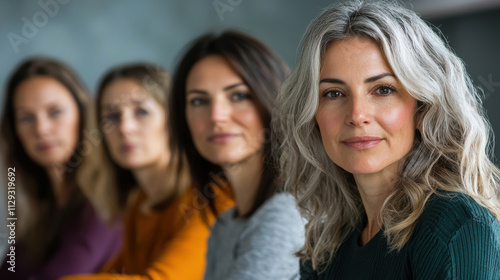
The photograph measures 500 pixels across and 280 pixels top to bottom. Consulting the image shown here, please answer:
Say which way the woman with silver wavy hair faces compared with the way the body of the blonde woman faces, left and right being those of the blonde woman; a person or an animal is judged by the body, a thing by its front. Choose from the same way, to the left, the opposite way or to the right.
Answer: the same way

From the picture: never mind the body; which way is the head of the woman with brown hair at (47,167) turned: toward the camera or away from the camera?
toward the camera

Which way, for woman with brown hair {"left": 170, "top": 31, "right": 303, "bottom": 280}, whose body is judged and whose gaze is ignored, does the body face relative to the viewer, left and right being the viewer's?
facing the viewer and to the left of the viewer

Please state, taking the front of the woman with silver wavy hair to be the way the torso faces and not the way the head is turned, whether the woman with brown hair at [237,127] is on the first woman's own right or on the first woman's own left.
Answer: on the first woman's own right

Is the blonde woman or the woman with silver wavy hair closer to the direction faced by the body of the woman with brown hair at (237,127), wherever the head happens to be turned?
the woman with silver wavy hair

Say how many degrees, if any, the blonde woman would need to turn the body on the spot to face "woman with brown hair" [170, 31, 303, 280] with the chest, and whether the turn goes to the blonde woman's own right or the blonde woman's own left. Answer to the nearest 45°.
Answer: approximately 45° to the blonde woman's own left

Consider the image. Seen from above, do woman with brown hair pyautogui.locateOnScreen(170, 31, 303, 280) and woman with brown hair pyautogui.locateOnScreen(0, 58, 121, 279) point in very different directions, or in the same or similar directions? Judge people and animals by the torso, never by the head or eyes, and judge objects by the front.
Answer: same or similar directions

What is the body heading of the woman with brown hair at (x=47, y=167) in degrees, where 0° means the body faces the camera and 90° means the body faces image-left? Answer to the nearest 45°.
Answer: approximately 45°

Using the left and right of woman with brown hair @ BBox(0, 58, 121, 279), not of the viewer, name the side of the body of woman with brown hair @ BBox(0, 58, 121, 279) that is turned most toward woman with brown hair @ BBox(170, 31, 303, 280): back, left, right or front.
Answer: left

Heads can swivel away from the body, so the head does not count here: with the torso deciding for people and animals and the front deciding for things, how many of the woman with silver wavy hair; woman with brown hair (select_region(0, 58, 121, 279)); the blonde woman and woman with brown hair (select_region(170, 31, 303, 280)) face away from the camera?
0

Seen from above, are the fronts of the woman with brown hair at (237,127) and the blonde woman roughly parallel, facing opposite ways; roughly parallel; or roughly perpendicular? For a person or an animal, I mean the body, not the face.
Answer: roughly parallel

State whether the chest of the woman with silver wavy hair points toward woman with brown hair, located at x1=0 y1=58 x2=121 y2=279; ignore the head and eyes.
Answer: no

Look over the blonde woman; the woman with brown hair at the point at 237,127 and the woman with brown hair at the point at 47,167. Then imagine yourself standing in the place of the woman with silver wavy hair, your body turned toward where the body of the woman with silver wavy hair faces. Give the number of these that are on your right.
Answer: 3

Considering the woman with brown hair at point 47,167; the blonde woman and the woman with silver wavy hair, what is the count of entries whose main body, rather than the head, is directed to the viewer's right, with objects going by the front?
0

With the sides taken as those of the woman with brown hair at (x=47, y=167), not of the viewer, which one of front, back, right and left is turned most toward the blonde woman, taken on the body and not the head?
left

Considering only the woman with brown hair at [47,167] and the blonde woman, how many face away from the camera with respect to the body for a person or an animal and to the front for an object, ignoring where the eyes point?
0

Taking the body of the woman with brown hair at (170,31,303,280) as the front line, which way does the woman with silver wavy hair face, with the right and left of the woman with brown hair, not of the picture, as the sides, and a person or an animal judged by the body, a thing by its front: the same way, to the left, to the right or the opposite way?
the same way

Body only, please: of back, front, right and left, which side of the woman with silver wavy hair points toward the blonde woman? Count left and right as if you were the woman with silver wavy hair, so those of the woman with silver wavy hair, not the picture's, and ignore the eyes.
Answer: right

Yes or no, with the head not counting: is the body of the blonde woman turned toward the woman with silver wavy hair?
no

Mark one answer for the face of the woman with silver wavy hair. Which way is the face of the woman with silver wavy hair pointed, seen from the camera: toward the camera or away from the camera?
toward the camera

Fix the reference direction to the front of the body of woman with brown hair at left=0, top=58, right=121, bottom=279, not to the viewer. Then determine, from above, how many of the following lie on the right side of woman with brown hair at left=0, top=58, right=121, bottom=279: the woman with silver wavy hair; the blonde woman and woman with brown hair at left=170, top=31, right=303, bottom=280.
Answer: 0
